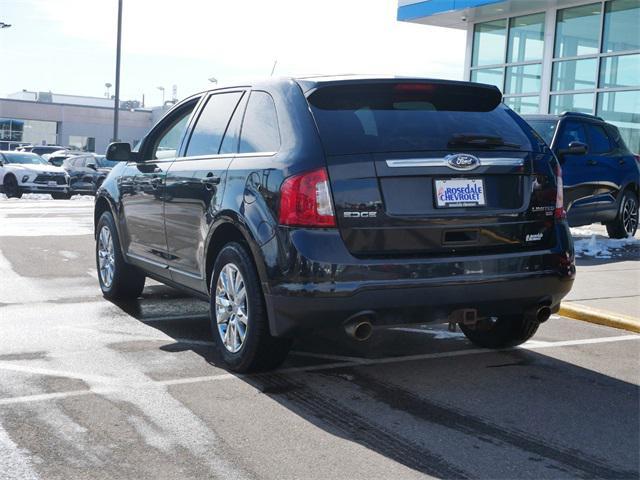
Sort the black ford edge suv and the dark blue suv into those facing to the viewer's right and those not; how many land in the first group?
0

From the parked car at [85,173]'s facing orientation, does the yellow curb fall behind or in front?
in front

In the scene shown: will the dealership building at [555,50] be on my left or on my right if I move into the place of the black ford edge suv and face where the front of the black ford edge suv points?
on my right

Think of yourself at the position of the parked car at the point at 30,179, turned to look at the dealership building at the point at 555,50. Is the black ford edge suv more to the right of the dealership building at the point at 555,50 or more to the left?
right

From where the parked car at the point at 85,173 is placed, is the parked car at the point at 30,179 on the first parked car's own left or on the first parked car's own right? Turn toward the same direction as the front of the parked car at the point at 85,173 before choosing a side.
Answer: on the first parked car's own right

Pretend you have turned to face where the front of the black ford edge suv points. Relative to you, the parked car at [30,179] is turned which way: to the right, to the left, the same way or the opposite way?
the opposite way

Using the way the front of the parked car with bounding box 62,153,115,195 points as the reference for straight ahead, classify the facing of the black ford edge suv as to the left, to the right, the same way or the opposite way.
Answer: the opposite way

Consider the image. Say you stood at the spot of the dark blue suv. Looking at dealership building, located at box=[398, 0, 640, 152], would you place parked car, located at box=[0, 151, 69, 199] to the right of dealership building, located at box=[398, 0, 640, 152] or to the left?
left

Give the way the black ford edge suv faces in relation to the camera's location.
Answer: facing away from the viewer and to the left of the viewer

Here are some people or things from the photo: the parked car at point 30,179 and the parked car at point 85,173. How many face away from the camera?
0
